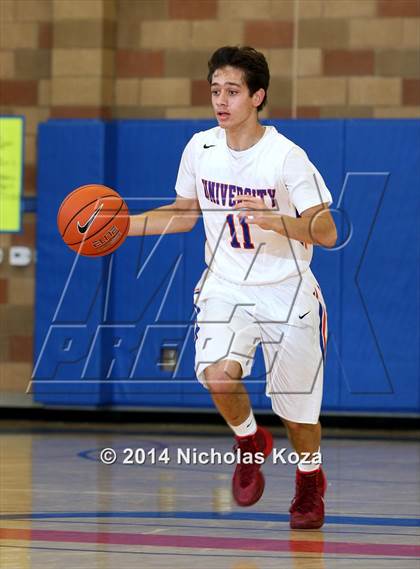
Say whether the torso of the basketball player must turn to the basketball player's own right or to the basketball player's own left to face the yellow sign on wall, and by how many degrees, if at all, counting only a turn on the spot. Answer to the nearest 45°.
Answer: approximately 135° to the basketball player's own right

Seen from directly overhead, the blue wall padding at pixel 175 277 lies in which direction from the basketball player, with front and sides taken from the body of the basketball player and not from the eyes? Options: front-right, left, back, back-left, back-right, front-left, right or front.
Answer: back-right

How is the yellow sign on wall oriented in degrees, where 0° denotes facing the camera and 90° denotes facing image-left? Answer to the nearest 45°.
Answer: approximately 0°

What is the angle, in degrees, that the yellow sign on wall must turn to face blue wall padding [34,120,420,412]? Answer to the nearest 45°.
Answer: approximately 45° to its left

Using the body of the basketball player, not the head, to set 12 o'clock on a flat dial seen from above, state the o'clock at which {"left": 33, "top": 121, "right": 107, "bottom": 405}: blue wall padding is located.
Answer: The blue wall padding is roughly at 4 o'clock from the basketball player.

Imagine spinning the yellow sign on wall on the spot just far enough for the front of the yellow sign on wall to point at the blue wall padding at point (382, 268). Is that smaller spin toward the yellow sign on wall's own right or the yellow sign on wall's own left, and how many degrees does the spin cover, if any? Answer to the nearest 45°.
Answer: approximately 45° to the yellow sign on wall's own left

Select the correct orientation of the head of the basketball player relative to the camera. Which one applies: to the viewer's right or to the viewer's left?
to the viewer's left

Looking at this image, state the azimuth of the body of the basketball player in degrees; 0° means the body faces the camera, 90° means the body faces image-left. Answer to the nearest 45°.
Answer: approximately 45°
